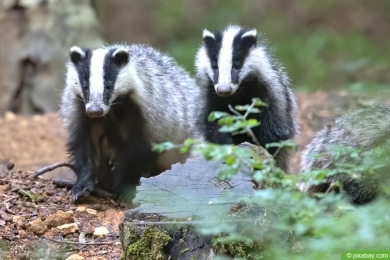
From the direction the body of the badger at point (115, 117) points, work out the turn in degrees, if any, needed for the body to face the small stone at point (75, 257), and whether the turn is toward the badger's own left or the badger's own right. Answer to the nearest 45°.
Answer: approximately 45° to the badger's own left

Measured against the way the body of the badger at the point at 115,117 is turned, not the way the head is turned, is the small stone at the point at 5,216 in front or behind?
in front

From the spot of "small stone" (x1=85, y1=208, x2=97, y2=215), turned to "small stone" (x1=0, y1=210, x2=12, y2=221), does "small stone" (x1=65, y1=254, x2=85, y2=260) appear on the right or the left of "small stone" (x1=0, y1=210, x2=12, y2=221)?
left

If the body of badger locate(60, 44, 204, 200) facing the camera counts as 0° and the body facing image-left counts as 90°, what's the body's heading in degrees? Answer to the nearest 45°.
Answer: approximately 45°

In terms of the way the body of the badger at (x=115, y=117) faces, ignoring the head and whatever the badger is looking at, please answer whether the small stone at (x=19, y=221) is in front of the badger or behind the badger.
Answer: in front

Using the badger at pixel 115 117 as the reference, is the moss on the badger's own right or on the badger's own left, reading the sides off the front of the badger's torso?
on the badger's own left

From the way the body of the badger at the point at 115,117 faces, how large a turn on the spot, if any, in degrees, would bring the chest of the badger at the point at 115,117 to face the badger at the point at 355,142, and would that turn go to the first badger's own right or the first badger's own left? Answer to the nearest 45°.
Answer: approximately 90° to the first badger's own left

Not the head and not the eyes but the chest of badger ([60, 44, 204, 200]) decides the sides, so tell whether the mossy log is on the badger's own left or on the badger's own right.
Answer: on the badger's own left
